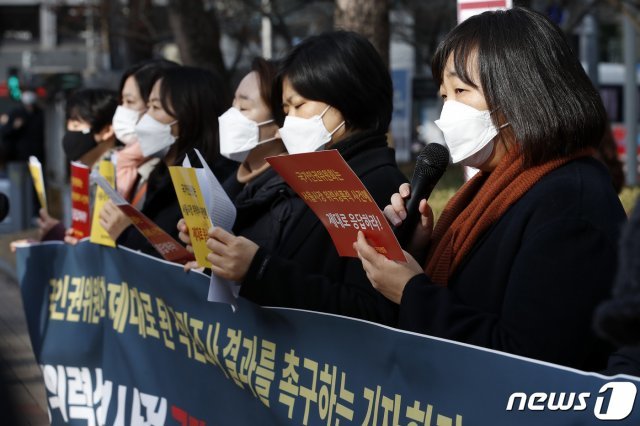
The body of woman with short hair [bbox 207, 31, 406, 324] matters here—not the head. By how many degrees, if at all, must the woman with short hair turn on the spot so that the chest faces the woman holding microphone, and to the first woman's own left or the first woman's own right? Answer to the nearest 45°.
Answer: approximately 135° to the first woman's own left

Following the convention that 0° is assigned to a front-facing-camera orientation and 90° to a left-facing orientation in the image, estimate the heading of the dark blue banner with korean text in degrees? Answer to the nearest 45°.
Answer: approximately 45°

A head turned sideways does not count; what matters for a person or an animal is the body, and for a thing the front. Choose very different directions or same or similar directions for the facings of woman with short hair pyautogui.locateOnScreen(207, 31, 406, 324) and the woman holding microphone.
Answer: same or similar directions

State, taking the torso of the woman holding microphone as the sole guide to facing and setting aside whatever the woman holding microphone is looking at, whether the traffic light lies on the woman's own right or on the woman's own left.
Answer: on the woman's own right

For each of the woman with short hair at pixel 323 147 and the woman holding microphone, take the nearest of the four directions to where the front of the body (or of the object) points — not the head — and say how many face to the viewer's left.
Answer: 2

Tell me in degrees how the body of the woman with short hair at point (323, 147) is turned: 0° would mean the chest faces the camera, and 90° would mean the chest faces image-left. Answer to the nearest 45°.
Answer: approximately 90°

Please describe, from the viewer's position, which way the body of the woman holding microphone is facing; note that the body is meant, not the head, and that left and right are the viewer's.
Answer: facing to the left of the viewer

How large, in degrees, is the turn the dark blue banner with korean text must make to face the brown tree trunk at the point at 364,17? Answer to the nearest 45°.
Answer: approximately 135° to its right
